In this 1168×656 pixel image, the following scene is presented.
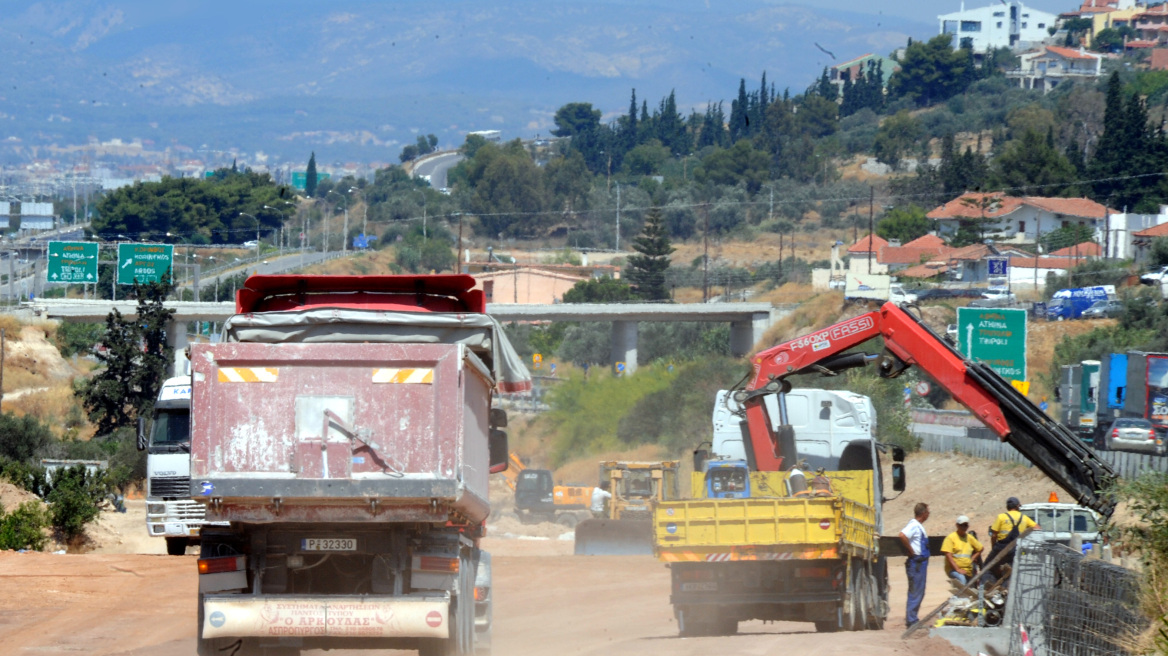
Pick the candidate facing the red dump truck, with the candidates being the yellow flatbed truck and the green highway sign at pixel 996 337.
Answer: the green highway sign

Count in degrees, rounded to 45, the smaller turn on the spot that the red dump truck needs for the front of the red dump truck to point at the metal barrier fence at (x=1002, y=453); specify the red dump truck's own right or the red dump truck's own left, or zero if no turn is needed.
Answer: approximately 45° to the red dump truck's own right

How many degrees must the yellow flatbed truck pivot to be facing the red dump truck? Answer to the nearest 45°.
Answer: approximately 135° to its left

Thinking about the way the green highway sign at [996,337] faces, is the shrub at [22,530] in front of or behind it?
in front

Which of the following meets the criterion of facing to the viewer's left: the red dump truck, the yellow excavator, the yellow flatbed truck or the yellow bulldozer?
the yellow excavator

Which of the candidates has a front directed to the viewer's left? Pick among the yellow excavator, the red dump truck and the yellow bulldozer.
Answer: the yellow excavator

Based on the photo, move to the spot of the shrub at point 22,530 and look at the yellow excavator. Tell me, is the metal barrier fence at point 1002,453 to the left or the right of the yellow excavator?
right

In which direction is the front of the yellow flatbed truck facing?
away from the camera

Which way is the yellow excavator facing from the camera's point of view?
to the viewer's left

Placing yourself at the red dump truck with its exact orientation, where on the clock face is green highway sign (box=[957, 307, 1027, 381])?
The green highway sign is roughly at 1 o'clock from the red dump truck.

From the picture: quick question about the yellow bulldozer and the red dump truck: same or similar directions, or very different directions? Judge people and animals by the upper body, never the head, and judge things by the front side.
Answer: very different directions

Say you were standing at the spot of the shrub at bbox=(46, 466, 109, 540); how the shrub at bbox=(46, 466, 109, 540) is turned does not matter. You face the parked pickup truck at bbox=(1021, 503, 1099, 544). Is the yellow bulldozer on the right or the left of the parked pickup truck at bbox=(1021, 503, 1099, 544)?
left

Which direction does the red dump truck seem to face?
away from the camera
